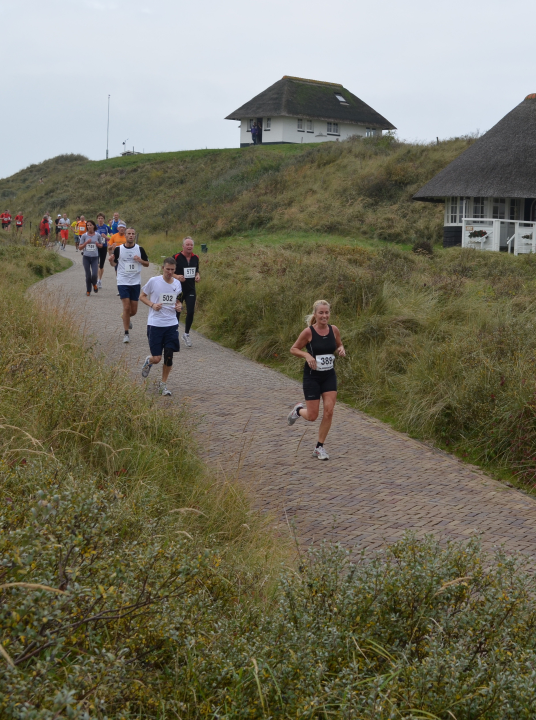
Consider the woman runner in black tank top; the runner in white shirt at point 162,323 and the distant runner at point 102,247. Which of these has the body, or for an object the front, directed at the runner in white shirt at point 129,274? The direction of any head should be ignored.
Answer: the distant runner

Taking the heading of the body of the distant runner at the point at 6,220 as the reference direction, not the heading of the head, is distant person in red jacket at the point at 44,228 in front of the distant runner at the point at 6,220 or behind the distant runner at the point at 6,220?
in front

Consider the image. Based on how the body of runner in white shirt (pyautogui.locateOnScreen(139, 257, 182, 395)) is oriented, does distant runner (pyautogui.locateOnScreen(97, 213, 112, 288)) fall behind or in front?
behind

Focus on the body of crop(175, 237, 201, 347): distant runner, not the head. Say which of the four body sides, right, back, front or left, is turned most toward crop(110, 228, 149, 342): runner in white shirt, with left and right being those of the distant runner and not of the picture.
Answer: right

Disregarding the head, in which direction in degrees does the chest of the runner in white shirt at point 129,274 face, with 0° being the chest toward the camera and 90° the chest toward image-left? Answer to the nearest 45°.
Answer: approximately 0°

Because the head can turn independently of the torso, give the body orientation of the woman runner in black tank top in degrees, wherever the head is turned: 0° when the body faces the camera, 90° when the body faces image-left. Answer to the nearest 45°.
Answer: approximately 315°

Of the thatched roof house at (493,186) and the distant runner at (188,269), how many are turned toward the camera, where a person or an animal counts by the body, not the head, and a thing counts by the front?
2

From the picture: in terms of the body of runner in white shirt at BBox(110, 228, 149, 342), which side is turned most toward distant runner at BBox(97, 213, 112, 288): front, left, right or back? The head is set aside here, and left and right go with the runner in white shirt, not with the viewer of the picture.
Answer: back

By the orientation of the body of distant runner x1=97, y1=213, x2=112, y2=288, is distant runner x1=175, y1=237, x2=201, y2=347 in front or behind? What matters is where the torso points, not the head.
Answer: in front
